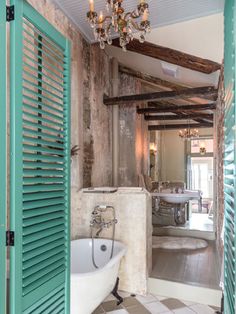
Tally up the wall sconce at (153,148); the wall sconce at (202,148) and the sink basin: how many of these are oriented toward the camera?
3

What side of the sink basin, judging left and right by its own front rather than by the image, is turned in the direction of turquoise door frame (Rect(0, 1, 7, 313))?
front

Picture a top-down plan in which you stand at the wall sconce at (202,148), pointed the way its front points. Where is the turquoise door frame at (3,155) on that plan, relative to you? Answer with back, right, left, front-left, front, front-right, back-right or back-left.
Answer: front

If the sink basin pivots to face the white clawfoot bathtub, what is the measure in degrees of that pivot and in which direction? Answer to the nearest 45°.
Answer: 0° — it already faces it

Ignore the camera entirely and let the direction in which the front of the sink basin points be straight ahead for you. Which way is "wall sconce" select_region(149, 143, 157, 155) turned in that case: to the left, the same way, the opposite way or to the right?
the same way

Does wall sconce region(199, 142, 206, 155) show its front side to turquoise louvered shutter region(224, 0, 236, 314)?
yes

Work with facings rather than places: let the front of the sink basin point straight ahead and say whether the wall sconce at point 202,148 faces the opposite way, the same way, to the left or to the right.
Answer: the same way

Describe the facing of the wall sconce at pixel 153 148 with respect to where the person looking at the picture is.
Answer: facing the viewer

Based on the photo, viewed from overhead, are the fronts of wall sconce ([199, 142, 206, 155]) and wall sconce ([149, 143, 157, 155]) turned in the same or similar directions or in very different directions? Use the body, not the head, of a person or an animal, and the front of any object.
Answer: same or similar directions

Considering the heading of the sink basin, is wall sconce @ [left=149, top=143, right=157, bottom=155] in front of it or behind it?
behind

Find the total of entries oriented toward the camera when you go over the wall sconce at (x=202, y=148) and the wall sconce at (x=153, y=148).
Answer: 2

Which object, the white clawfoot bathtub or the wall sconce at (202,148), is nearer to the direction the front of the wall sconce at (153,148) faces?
the white clawfoot bathtub

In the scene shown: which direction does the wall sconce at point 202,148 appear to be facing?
toward the camera

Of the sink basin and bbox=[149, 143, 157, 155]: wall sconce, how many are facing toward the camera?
2
